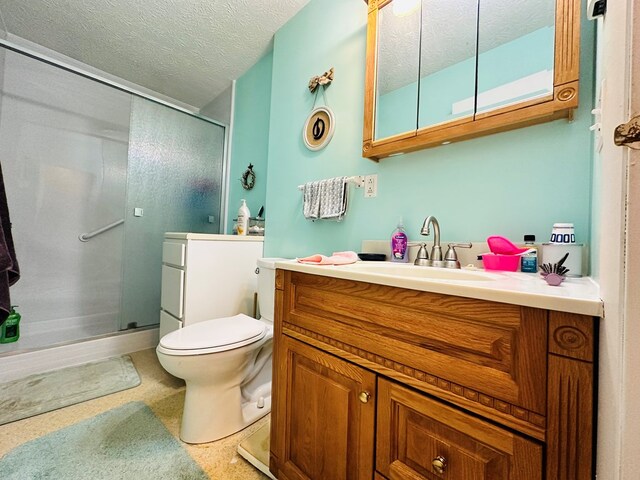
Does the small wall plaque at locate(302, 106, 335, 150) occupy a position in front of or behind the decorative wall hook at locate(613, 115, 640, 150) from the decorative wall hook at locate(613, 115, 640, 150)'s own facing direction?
in front

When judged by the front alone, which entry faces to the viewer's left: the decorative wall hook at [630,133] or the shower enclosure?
the decorative wall hook

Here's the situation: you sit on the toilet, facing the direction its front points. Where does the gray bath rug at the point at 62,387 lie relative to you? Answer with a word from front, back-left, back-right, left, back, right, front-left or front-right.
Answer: right

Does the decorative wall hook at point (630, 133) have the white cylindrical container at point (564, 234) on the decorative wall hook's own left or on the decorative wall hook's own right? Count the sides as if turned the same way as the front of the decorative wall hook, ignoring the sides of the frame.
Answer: on the decorative wall hook's own right

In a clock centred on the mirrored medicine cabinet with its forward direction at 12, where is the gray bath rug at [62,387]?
The gray bath rug is roughly at 1 o'clock from the mirrored medicine cabinet.

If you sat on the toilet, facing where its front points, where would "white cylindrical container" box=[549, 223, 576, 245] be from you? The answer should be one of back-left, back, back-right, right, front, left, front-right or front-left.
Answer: left

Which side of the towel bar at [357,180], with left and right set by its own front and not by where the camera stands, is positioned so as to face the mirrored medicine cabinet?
left

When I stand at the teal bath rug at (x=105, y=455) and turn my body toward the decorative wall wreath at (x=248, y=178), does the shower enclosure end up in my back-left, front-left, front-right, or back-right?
front-left

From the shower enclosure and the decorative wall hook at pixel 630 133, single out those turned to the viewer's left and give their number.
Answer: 1

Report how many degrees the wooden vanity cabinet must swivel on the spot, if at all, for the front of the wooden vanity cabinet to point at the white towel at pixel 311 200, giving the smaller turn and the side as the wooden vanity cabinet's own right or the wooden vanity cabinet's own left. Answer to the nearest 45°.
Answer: approximately 90° to the wooden vanity cabinet's own right

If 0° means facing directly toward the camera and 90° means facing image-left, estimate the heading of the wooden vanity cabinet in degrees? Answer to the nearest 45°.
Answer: approximately 45°

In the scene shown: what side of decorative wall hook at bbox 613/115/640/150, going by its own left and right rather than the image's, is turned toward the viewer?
left

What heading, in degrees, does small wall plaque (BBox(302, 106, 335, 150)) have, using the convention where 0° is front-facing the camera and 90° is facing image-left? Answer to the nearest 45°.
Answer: approximately 45°

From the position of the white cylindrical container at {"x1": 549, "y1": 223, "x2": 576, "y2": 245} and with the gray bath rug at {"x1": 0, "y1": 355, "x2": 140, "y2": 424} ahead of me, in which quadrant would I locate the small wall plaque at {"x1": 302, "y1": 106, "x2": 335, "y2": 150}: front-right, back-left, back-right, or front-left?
front-right

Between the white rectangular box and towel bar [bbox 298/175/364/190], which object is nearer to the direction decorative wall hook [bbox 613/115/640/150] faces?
the towel bar

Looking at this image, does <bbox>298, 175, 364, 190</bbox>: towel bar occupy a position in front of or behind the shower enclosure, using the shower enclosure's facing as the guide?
in front

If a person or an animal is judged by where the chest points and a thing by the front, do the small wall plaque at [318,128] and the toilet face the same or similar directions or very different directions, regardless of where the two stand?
same or similar directions

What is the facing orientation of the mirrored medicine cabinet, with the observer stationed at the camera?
facing the viewer and to the left of the viewer

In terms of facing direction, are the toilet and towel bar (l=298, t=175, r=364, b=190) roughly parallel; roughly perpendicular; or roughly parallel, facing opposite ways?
roughly parallel
